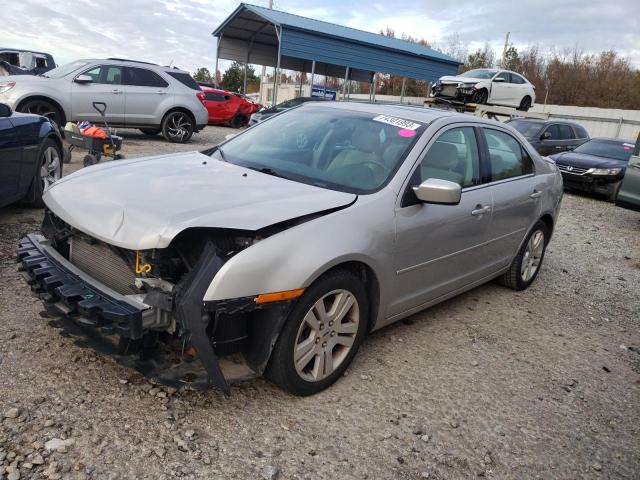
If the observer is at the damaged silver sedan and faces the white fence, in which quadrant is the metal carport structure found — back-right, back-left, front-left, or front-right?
front-left

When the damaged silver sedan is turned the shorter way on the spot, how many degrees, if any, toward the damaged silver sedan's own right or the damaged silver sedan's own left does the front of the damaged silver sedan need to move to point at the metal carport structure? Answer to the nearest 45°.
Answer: approximately 135° to the damaged silver sedan's own right

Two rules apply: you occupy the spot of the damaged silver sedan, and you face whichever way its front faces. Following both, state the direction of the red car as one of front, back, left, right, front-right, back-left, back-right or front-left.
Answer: back-right

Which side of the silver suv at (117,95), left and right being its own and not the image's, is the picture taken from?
left

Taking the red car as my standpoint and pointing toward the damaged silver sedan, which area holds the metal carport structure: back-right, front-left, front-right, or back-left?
back-left

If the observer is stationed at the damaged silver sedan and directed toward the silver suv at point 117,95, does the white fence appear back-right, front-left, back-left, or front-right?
front-right

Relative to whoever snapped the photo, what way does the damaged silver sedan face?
facing the viewer and to the left of the viewer

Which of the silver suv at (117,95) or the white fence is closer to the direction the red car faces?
the white fence

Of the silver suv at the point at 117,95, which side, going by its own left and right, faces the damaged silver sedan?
left

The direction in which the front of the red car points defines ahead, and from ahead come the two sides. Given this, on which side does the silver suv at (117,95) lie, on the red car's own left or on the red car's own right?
on the red car's own right

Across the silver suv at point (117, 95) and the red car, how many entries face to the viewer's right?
1

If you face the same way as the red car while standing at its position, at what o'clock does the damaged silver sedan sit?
The damaged silver sedan is roughly at 3 o'clock from the red car.

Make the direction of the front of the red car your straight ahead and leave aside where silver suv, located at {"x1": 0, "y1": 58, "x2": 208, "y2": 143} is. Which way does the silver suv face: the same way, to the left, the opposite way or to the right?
the opposite way

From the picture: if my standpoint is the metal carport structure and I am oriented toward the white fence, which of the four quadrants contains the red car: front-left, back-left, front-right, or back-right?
back-right

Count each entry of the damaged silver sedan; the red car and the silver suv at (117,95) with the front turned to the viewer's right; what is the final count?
1

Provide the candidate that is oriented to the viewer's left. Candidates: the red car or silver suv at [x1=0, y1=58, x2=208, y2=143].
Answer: the silver suv

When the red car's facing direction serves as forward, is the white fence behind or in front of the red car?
in front

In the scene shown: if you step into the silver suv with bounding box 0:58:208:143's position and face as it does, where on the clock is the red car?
The red car is roughly at 4 o'clock from the silver suv.

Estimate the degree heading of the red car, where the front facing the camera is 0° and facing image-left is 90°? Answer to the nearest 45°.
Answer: approximately 270°

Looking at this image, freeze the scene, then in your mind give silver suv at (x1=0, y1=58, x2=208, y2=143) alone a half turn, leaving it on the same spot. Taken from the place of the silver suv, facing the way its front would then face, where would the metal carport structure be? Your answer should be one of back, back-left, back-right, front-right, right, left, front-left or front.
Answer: front-left

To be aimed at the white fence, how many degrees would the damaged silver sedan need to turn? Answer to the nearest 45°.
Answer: approximately 180°
